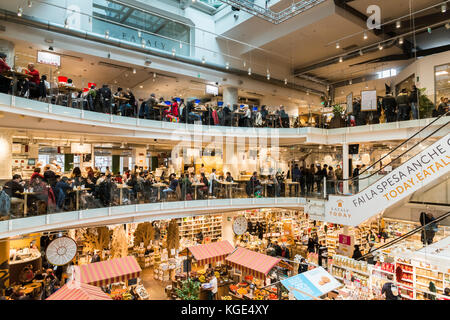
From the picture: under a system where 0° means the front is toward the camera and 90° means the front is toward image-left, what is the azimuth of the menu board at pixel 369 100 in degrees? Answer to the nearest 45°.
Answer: approximately 0°

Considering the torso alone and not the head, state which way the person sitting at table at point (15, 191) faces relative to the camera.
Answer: to the viewer's right

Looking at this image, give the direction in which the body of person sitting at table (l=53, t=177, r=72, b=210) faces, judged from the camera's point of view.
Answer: away from the camera

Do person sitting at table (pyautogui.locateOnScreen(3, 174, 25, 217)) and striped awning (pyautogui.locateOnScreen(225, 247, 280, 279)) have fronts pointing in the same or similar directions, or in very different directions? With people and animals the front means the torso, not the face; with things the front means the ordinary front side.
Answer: very different directions

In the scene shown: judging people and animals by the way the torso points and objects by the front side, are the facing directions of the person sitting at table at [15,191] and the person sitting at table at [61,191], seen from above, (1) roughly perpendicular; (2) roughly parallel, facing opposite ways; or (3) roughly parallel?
roughly perpendicular
